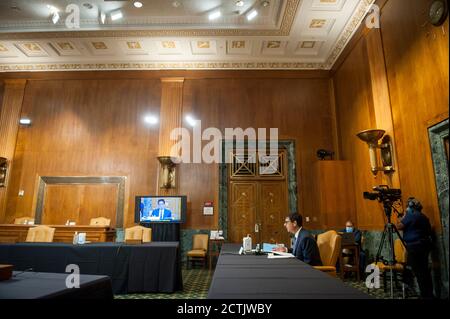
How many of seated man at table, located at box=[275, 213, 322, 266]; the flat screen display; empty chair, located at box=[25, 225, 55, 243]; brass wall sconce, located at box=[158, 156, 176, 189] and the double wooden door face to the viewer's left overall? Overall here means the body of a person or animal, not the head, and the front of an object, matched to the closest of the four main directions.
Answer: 1

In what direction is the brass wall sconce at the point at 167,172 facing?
toward the camera

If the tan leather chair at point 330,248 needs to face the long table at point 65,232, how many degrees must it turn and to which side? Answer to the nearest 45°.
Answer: approximately 45° to its right

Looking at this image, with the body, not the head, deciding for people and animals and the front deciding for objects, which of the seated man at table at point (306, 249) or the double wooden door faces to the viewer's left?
the seated man at table

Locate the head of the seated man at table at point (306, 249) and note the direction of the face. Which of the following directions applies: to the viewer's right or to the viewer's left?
to the viewer's left

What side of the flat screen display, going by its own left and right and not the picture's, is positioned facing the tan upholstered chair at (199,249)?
left

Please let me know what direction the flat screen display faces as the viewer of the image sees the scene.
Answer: facing the viewer

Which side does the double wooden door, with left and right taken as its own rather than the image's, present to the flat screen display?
right

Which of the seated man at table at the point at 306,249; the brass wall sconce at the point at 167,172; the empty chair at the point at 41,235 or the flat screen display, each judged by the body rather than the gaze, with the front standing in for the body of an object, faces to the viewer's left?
the seated man at table

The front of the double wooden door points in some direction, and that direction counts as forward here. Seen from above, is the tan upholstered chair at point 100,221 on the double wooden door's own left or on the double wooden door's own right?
on the double wooden door's own right

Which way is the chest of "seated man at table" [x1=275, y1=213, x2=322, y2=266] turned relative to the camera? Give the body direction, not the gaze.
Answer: to the viewer's left

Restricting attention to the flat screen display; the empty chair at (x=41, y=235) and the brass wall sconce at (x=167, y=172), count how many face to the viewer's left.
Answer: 0

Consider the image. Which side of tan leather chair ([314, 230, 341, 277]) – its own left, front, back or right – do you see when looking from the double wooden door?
right

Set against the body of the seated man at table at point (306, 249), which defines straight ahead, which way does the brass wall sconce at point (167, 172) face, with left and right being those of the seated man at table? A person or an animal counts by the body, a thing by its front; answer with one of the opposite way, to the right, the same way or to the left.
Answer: to the left

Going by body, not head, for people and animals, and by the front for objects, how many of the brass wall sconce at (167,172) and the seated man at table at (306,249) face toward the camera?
1
